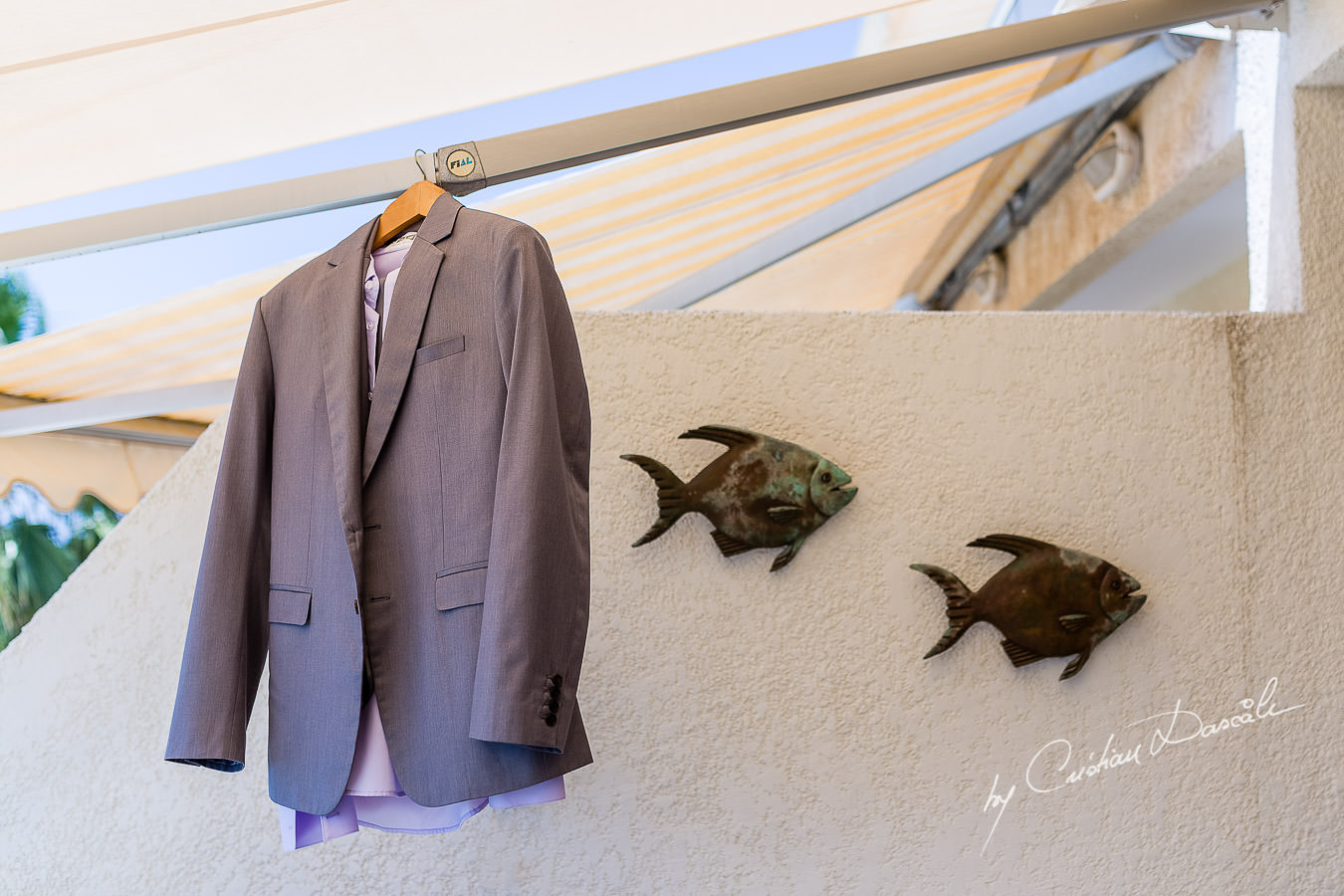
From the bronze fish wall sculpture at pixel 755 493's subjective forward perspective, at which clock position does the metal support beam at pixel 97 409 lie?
The metal support beam is roughly at 7 o'clock from the bronze fish wall sculpture.

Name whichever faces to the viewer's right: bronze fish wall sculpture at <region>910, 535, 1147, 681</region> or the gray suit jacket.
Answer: the bronze fish wall sculpture

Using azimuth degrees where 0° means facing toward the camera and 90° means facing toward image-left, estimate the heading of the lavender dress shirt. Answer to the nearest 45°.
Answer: approximately 45°

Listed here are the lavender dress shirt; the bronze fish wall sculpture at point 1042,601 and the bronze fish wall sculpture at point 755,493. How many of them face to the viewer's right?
2

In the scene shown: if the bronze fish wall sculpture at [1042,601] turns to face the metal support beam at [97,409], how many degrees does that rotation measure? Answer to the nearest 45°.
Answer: approximately 180°

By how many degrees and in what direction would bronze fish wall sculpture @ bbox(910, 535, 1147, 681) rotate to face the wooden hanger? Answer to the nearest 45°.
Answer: approximately 135° to its right

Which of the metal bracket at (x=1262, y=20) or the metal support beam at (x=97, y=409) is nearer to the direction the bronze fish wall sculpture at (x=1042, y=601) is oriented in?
the metal bracket

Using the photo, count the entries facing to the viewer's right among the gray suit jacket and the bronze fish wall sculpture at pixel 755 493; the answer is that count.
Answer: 1

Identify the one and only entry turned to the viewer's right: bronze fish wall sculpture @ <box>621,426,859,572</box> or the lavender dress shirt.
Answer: the bronze fish wall sculpture

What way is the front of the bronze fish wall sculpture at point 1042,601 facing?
to the viewer's right

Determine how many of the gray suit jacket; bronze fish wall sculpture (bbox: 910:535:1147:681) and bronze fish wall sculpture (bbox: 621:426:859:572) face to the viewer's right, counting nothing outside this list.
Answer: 2

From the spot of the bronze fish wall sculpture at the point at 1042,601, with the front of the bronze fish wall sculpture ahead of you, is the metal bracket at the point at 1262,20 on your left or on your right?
on your left

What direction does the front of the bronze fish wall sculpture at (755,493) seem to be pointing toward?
to the viewer's right
